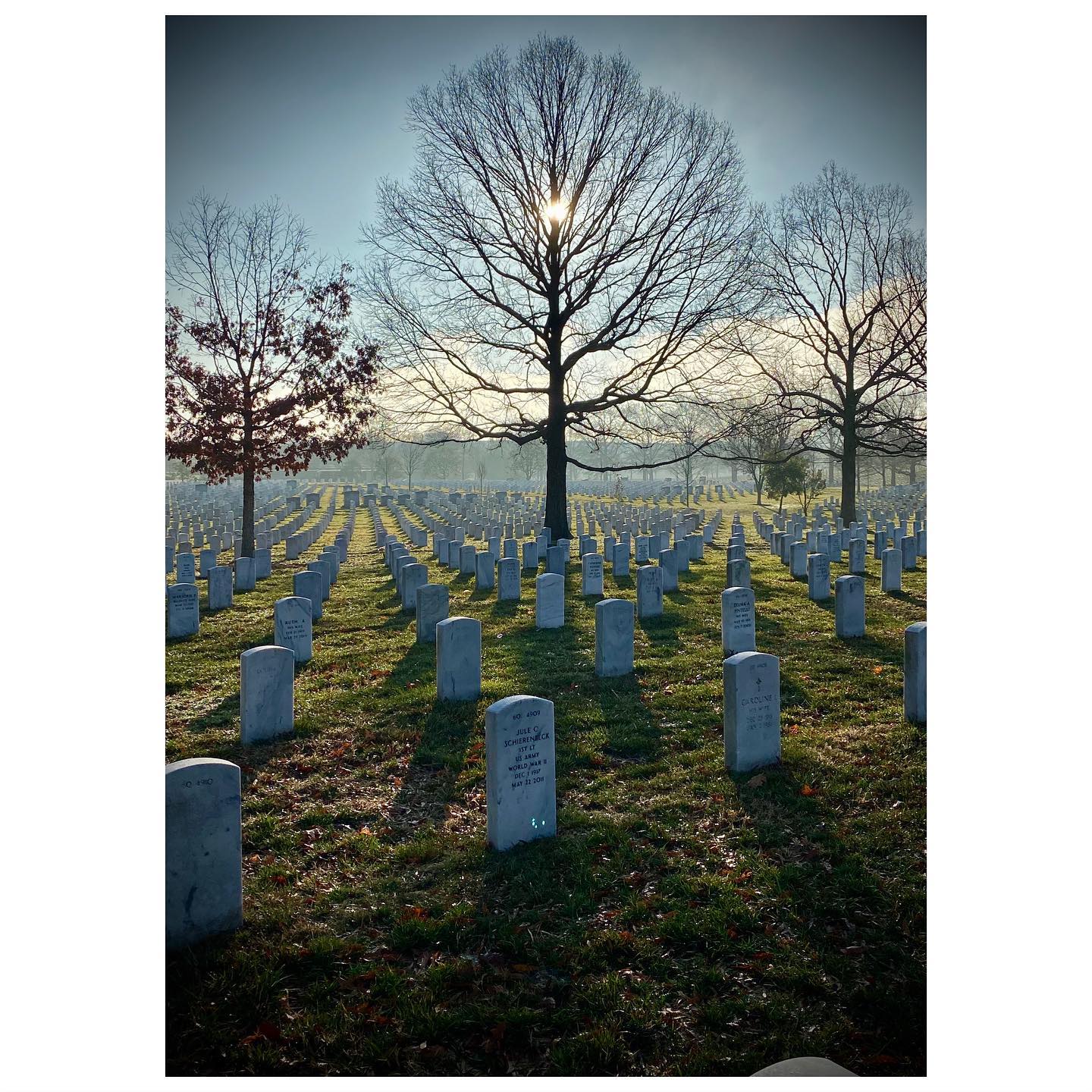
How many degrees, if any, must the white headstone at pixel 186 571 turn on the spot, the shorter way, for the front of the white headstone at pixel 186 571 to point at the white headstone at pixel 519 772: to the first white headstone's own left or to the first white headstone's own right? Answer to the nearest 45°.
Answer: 0° — it already faces it

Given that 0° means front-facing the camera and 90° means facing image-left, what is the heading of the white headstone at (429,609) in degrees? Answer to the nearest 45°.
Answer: approximately 315°

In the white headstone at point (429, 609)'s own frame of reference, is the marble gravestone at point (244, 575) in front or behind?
behind

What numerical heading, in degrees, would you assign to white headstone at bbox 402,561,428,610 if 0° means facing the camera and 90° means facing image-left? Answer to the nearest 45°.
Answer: approximately 0°

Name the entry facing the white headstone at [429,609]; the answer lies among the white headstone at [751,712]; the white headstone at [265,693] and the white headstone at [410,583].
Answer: the white headstone at [410,583]

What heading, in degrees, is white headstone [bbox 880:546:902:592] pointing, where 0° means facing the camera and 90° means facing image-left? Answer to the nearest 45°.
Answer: approximately 0°

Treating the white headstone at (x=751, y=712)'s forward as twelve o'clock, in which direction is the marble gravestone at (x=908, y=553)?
The marble gravestone is roughly at 8 o'clock from the white headstone.

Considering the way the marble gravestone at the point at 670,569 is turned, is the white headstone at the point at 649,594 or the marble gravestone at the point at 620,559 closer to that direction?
the white headstone

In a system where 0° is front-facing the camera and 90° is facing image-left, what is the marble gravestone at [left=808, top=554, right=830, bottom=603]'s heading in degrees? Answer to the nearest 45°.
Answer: approximately 315°

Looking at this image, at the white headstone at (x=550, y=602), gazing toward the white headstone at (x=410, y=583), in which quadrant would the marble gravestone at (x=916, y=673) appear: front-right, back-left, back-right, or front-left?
back-left

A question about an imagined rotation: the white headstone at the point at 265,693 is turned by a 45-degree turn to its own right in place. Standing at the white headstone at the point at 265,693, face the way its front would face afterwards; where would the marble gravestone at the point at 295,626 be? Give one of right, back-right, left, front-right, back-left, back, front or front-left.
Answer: back

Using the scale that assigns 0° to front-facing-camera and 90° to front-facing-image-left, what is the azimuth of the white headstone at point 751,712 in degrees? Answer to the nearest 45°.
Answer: approximately 315°
